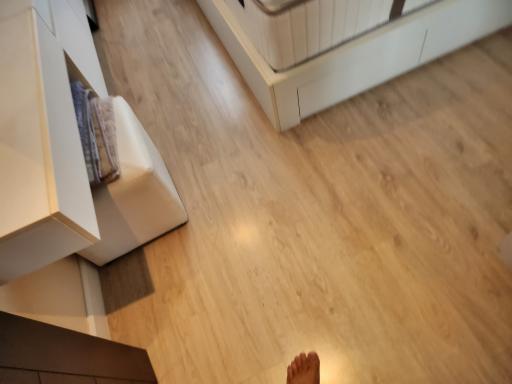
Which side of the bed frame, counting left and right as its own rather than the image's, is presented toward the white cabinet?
front

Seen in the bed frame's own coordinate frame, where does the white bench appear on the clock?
The white bench is roughly at 12 o'clock from the bed frame.

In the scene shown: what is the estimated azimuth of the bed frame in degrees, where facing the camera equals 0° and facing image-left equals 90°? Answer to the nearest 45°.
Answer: approximately 45°
